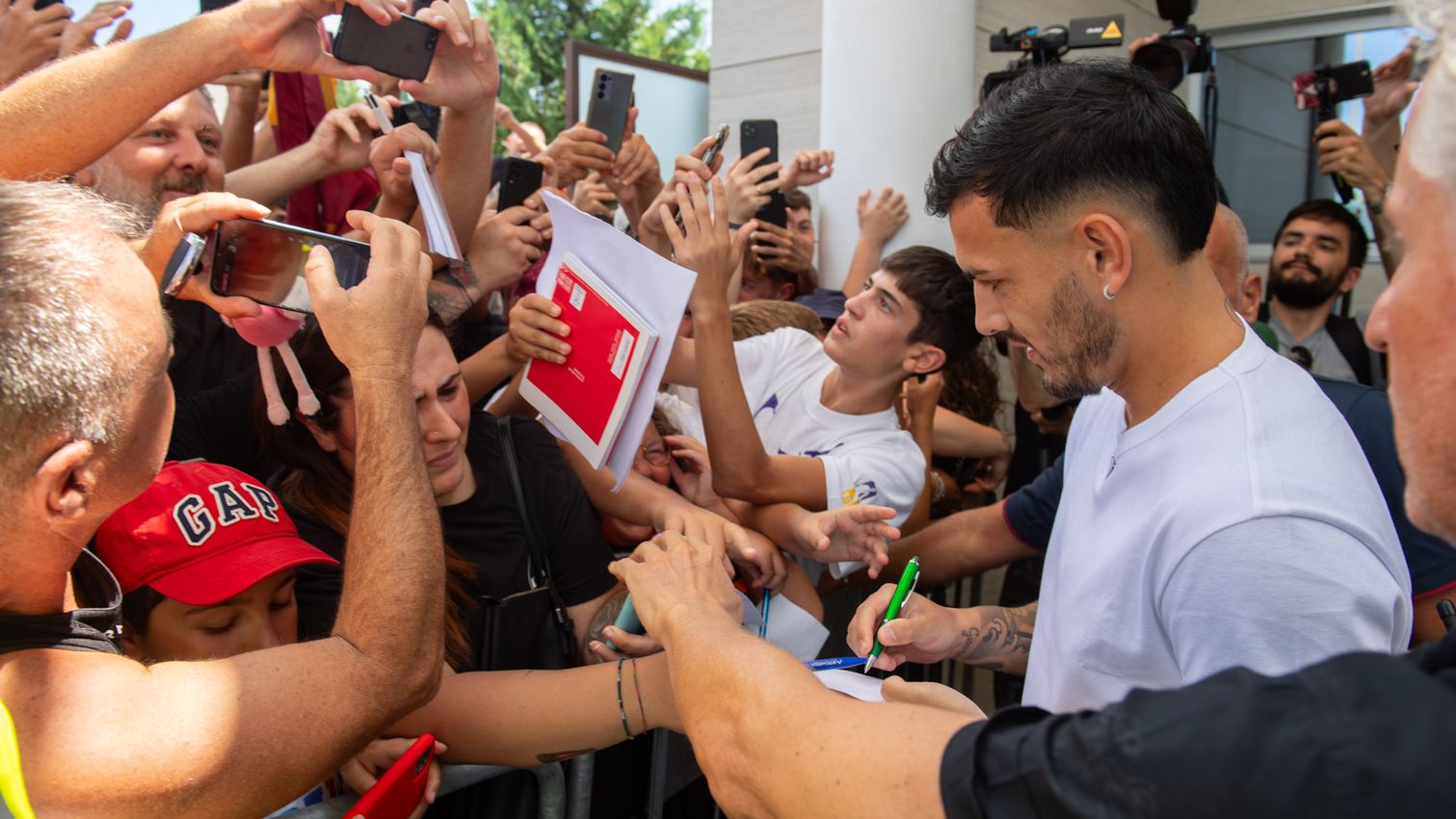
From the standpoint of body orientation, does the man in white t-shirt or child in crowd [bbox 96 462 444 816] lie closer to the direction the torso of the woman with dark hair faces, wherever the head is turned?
the man in white t-shirt

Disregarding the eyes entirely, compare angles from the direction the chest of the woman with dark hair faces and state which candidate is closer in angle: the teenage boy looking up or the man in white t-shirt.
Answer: the man in white t-shirt

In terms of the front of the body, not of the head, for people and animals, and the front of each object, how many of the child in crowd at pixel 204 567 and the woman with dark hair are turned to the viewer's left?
0

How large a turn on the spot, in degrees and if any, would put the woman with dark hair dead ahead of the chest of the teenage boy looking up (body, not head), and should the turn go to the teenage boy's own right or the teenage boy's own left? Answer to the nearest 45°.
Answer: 0° — they already face them

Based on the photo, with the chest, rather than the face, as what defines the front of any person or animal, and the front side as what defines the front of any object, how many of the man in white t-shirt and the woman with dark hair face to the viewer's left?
1

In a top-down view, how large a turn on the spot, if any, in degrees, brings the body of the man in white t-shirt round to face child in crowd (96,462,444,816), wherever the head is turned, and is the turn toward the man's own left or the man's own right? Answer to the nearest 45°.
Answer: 0° — they already face them

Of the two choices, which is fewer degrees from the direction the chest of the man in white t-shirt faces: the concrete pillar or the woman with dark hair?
the woman with dark hair

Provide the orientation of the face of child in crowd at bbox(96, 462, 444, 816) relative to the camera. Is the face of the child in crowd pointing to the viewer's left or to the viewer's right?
to the viewer's right

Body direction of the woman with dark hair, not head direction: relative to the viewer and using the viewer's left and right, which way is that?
facing the viewer and to the right of the viewer

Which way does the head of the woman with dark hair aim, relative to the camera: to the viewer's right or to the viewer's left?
to the viewer's right

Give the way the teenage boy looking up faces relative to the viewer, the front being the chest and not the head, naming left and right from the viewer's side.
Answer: facing the viewer and to the left of the viewer

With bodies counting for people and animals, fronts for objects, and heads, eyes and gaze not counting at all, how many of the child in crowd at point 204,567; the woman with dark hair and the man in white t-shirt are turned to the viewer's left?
1

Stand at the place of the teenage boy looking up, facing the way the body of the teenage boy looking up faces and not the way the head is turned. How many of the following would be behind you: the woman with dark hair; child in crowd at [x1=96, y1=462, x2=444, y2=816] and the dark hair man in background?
1

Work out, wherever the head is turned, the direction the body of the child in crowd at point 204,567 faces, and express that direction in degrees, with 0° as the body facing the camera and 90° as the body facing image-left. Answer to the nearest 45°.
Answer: approximately 315°

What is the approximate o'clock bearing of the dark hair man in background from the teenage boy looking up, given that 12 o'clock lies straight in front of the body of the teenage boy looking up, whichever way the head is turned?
The dark hair man in background is roughly at 6 o'clock from the teenage boy looking up.

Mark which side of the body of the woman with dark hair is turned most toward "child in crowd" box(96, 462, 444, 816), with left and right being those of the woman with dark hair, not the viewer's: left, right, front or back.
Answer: right
